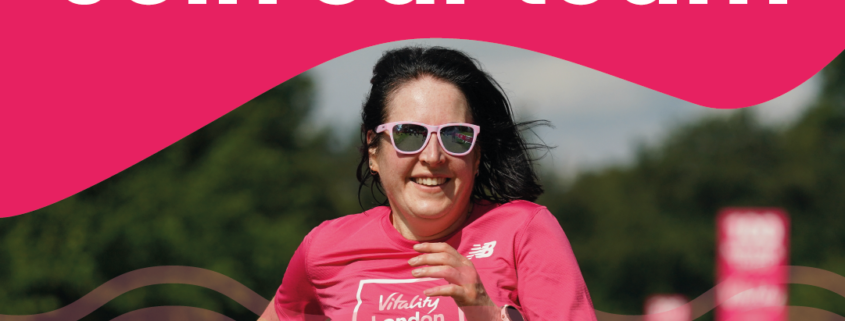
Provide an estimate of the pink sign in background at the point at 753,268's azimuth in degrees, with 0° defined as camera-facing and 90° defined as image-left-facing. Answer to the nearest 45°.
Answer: approximately 0°
